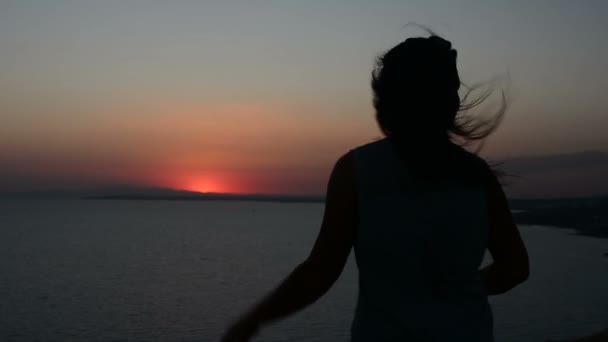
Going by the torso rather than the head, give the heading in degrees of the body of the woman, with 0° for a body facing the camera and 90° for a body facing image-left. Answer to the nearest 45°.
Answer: approximately 180°
